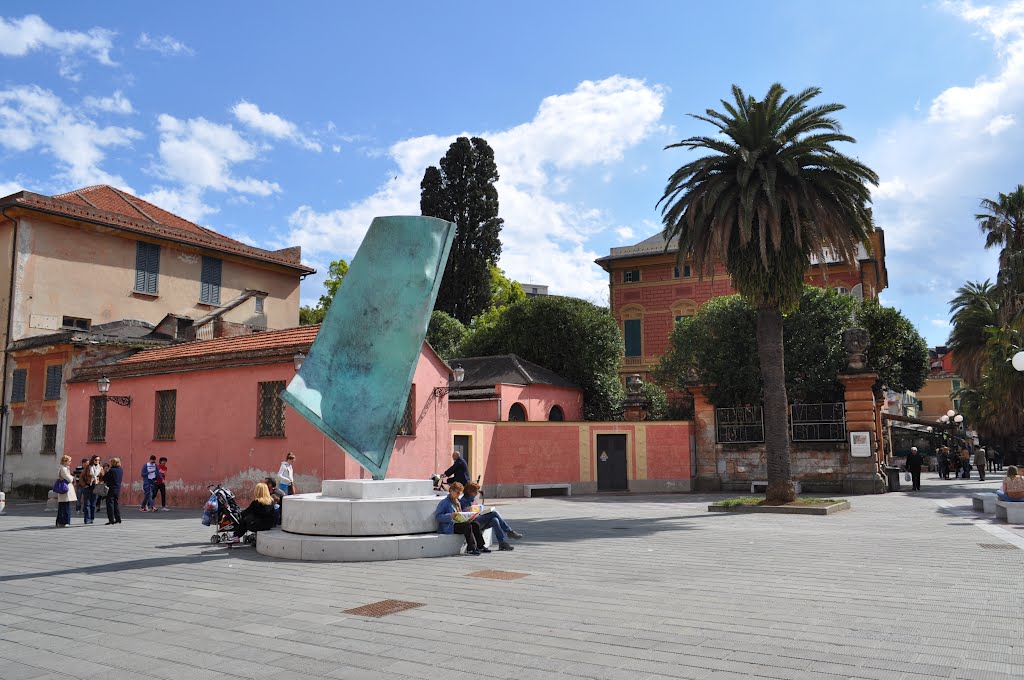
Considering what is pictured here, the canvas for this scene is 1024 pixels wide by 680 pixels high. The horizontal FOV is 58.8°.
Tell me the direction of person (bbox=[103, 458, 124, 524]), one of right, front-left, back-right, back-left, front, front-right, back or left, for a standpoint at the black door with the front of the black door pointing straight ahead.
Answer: front-right

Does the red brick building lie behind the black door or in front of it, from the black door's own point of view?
behind

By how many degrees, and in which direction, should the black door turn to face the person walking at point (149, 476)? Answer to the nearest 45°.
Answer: approximately 45° to its right

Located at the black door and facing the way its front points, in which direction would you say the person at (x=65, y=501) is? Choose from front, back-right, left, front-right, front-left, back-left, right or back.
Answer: front-right

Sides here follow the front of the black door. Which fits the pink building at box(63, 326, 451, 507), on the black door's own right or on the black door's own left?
on the black door's own right

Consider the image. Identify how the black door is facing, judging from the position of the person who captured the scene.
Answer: facing the viewer

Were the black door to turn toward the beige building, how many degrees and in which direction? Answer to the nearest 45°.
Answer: approximately 90° to its right

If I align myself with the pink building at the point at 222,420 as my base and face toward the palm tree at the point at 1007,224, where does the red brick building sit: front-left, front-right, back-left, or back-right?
front-left
